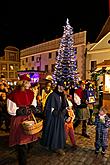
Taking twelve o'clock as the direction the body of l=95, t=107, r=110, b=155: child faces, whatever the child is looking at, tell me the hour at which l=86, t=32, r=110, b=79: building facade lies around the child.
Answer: The building facade is roughly at 6 o'clock from the child.

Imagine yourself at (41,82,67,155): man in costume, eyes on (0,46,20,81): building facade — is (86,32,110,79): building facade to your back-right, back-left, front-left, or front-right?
front-right

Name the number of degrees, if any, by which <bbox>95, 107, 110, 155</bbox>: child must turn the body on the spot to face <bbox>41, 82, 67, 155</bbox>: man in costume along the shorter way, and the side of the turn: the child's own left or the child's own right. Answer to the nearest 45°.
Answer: approximately 45° to the child's own right

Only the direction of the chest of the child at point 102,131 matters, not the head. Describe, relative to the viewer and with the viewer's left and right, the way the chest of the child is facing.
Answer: facing the viewer

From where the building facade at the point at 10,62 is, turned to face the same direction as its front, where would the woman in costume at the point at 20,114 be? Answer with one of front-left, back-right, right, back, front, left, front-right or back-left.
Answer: front

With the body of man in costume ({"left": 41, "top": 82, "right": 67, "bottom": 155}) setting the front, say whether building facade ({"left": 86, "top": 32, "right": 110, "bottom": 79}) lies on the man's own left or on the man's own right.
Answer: on the man's own left

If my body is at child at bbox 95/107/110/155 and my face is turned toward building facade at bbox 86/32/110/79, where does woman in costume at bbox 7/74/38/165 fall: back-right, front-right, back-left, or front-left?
back-left

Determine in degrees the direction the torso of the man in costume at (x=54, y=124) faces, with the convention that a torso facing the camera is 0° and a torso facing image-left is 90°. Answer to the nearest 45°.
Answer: approximately 315°

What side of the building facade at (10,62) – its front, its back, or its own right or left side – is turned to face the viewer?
front
